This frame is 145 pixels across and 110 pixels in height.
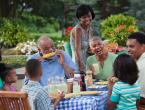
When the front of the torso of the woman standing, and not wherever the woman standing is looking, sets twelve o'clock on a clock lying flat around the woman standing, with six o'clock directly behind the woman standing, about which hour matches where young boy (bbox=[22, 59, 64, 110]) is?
The young boy is roughly at 2 o'clock from the woman standing.

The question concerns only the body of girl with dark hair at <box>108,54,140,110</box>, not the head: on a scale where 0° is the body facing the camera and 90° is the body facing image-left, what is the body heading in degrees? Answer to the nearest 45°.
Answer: approximately 135°

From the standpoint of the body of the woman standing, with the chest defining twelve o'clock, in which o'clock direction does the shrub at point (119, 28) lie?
The shrub is roughly at 8 o'clock from the woman standing.

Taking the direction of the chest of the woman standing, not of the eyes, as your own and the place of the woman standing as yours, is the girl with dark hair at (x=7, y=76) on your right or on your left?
on your right

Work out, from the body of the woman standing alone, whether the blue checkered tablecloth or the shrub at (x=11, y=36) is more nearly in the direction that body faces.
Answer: the blue checkered tablecloth

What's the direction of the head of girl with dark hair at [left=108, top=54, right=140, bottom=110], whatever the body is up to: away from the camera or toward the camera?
away from the camera

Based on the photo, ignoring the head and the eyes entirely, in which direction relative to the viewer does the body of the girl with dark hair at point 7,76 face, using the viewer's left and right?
facing to the right of the viewer

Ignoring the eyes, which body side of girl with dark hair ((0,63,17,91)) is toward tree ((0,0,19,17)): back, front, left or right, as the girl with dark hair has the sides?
left

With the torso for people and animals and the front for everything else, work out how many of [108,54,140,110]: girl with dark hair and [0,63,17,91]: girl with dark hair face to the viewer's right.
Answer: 1

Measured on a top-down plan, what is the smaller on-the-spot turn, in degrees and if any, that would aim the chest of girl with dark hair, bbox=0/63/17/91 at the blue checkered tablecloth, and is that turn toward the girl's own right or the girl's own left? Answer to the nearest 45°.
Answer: approximately 45° to the girl's own right
